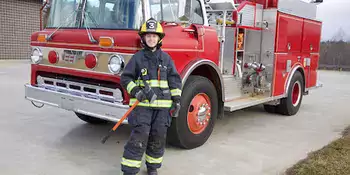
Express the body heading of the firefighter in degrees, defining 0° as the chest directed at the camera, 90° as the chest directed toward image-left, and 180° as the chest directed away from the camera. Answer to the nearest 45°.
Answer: approximately 0°

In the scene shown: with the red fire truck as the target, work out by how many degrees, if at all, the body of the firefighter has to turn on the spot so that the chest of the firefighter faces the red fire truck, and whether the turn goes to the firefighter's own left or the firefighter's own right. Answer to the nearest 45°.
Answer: approximately 180°

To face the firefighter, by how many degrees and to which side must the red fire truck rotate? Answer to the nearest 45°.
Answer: approximately 45° to its left

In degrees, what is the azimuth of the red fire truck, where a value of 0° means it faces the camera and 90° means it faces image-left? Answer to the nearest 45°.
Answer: approximately 45°
